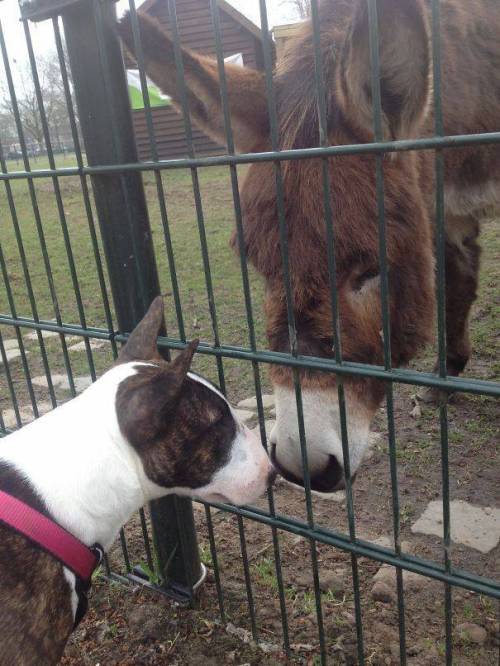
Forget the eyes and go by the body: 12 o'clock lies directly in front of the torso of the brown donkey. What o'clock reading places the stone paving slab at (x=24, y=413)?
The stone paving slab is roughly at 3 o'clock from the brown donkey.

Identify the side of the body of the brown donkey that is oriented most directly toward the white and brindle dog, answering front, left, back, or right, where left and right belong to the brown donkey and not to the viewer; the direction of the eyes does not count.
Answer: front

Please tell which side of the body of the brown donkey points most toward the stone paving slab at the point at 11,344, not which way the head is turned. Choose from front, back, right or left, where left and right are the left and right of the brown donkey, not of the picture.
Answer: right

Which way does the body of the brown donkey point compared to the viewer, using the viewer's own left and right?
facing the viewer and to the left of the viewer

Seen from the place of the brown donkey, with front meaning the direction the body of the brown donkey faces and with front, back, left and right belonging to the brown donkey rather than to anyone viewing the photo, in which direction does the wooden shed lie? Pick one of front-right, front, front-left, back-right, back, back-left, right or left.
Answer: back-right

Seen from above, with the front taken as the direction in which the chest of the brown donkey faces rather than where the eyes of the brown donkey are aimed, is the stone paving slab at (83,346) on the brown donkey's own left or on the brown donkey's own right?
on the brown donkey's own right

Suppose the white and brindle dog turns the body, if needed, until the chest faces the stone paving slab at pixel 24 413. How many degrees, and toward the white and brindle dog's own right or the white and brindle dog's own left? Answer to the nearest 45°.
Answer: approximately 90° to the white and brindle dog's own left

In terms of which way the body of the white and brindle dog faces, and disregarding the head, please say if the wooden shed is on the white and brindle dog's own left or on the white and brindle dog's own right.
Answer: on the white and brindle dog's own left

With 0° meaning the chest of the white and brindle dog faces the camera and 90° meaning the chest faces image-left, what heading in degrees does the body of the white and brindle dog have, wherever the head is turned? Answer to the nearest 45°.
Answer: approximately 270°

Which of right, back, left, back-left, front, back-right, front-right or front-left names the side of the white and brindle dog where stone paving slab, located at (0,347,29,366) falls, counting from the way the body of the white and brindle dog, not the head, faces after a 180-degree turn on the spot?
right

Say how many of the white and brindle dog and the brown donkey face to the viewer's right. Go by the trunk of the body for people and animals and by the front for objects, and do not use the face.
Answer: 1

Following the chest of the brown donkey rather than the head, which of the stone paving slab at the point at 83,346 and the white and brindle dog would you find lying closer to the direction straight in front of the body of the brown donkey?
the white and brindle dog

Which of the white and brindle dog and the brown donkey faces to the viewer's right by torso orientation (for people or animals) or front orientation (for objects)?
the white and brindle dog

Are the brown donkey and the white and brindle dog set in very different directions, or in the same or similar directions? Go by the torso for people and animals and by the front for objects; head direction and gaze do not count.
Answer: very different directions

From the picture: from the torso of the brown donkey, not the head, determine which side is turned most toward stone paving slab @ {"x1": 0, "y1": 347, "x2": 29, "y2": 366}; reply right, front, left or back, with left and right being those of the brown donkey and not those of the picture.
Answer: right
